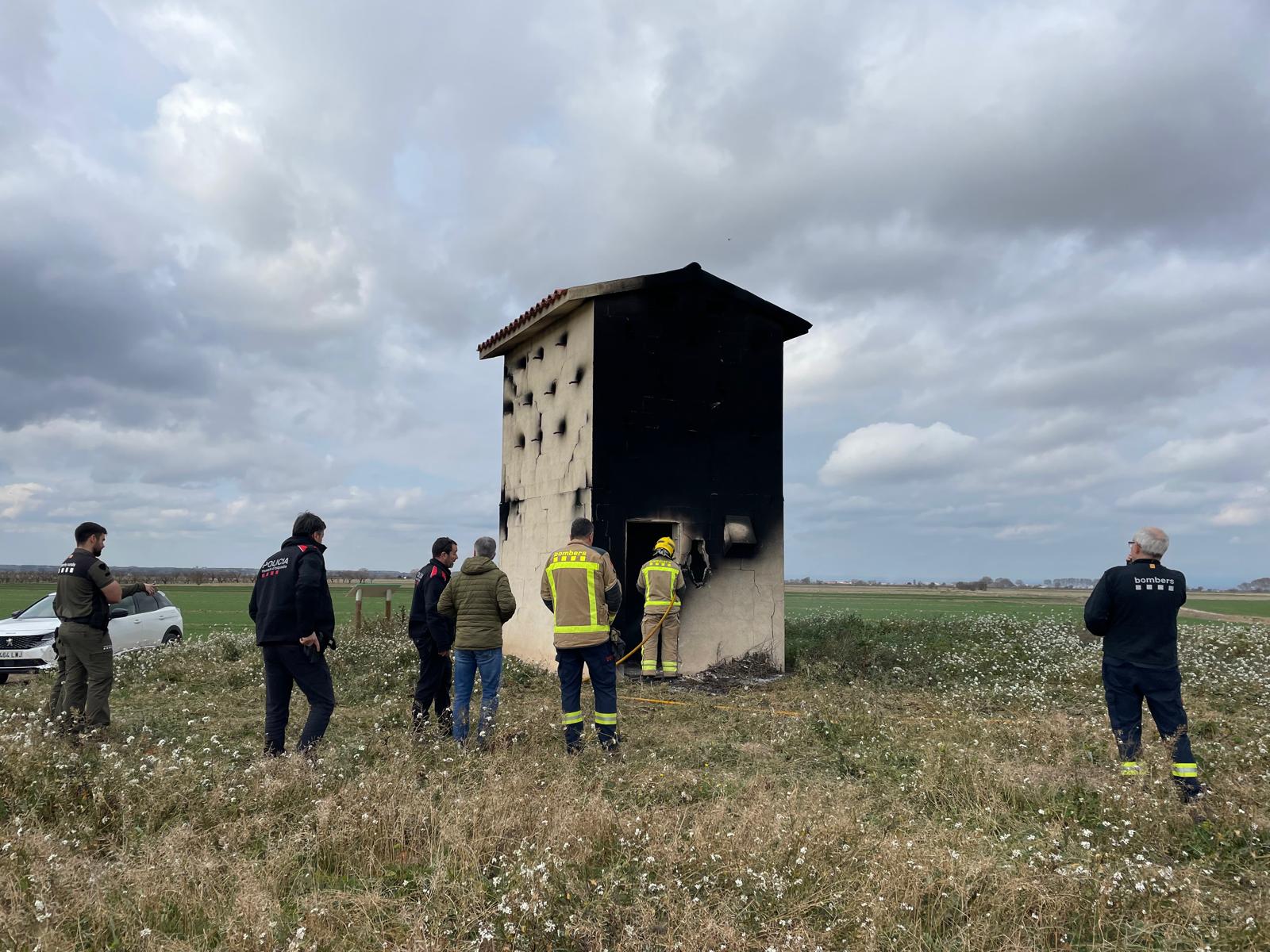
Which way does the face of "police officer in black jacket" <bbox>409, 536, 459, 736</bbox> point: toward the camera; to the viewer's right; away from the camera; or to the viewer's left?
to the viewer's right

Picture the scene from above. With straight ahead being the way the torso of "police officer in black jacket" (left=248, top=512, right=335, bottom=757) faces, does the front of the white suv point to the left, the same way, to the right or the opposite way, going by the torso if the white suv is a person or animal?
the opposite way

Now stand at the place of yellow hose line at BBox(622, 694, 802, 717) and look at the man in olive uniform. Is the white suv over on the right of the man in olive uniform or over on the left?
right

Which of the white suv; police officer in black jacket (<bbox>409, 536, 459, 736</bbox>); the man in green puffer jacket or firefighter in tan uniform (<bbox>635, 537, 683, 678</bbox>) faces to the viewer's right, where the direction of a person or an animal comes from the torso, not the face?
the police officer in black jacket

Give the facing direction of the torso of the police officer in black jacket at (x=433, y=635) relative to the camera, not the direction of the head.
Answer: to the viewer's right

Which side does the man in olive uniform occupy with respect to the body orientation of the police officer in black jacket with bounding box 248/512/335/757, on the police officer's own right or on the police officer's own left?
on the police officer's own left

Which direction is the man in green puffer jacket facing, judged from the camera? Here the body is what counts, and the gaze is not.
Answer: away from the camera

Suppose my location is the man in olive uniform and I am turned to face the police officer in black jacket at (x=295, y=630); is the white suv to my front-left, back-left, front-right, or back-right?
back-left

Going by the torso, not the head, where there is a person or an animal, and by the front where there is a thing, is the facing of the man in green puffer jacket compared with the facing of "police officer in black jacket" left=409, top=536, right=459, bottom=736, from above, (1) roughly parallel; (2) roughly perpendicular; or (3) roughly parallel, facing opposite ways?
roughly perpendicular

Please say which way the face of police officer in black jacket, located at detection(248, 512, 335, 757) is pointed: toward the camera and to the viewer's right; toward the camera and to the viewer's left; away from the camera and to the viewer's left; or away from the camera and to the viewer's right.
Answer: away from the camera and to the viewer's right

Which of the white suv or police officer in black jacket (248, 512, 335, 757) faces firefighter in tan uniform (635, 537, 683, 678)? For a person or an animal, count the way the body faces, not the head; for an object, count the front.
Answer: the police officer in black jacket

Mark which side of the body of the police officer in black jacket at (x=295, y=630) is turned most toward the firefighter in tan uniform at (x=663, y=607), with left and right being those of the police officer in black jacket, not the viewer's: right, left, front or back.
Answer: front

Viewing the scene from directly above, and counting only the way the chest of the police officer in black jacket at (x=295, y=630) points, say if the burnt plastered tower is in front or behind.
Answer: in front

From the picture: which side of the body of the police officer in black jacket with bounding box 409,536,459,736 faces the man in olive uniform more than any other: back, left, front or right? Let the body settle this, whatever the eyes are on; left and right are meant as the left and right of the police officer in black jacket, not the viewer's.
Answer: back
